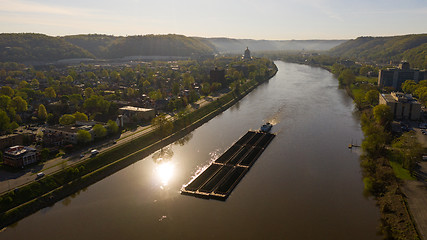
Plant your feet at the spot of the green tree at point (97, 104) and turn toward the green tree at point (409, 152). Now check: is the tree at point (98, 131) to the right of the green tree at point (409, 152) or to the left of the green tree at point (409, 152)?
right

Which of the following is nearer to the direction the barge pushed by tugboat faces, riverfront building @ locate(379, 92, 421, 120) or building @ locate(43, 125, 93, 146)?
the building

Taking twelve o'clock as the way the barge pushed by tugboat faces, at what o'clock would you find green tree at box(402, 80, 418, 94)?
The green tree is roughly at 6 o'clock from the barge pushed by tugboat.

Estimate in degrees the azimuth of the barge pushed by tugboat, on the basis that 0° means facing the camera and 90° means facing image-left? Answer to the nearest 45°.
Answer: approximately 45°

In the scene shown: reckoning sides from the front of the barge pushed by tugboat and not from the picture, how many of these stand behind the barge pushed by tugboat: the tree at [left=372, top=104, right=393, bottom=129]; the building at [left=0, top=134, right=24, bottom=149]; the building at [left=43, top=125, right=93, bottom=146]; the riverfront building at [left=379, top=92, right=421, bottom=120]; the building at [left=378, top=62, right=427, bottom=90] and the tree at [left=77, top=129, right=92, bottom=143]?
3

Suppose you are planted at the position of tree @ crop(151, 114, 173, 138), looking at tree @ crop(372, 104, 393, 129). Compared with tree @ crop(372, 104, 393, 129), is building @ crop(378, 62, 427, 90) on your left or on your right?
left

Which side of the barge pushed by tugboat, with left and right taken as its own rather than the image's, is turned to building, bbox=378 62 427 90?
back

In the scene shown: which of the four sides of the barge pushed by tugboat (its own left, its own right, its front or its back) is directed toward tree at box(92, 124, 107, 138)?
right

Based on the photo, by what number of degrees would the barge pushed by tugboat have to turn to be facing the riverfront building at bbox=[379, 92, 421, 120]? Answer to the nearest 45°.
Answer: approximately 180°

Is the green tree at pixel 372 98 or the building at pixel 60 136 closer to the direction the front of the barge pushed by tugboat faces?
the building

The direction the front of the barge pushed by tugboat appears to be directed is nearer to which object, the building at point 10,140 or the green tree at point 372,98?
the building

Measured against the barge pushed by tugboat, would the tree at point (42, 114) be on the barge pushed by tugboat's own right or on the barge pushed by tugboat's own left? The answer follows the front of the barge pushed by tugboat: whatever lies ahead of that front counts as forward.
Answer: on the barge pushed by tugboat's own right

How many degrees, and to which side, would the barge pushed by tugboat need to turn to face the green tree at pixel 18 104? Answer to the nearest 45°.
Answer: approximately 90° to its right

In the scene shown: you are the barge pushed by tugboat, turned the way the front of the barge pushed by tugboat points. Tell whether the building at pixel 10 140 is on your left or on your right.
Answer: on your right
